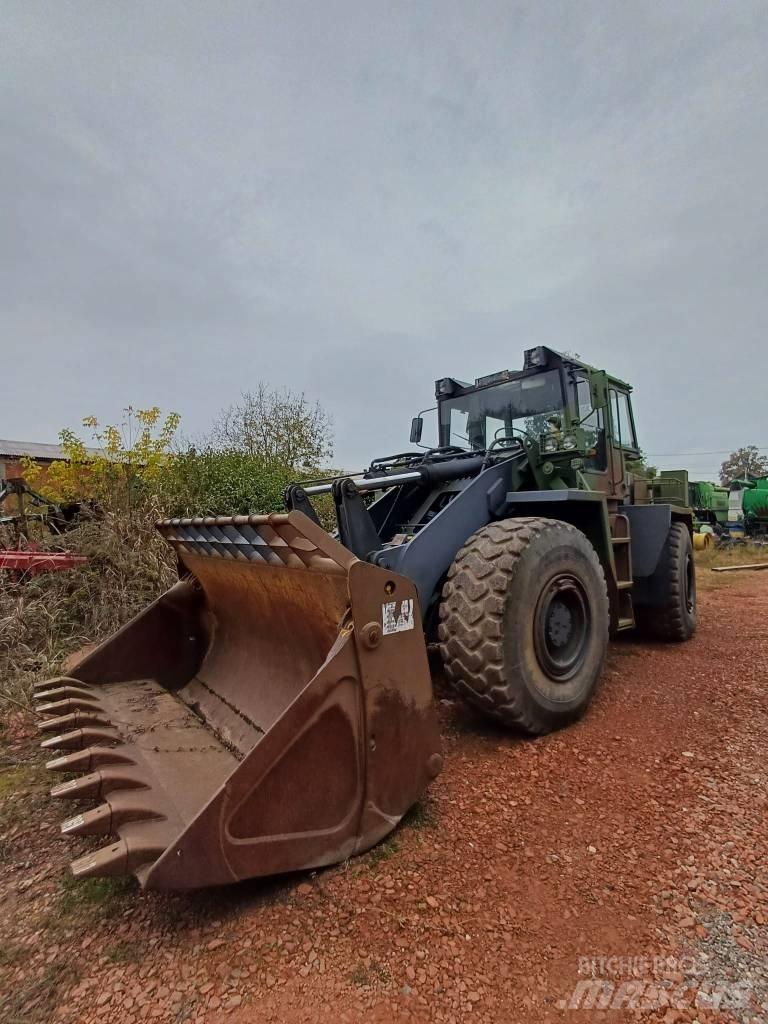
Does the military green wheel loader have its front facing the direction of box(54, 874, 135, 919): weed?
yes

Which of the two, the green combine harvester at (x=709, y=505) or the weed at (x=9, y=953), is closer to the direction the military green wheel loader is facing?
the weed

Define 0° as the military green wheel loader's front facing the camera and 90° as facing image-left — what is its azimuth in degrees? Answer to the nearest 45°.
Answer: approximately 45°

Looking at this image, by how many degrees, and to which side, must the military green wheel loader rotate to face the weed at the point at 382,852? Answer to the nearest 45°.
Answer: approximately 45° to its left

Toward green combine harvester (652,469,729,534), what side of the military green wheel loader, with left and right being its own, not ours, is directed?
back

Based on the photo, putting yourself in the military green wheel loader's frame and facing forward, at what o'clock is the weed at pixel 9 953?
The weed is roughly at 12 o'clock from the military green wheel loader.
